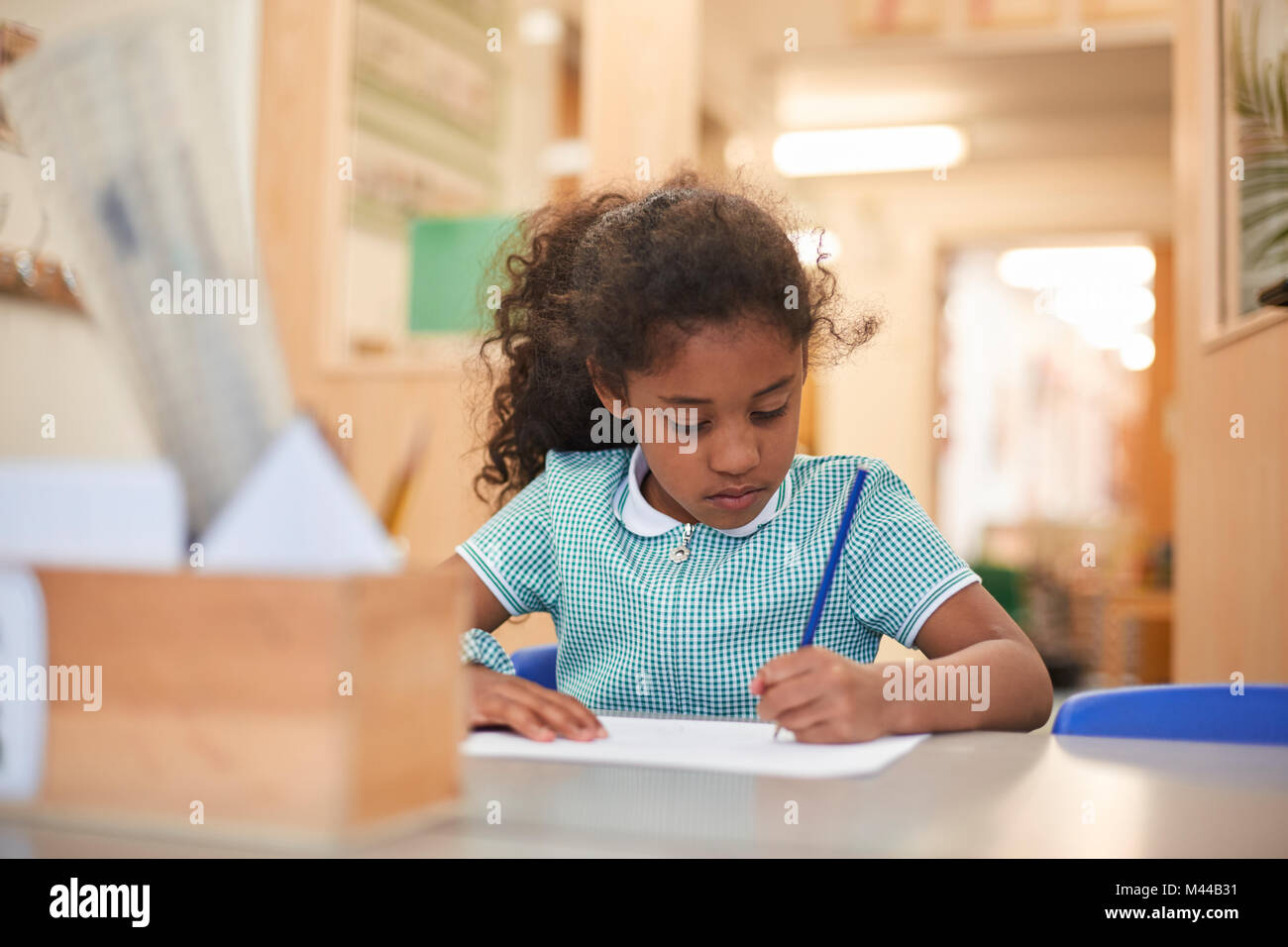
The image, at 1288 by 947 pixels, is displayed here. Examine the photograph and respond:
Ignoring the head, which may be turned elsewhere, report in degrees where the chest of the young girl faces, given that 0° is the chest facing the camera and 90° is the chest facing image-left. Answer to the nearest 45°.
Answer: approximately 0°

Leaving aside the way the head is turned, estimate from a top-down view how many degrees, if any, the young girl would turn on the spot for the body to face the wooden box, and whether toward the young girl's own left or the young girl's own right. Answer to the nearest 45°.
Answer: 0° — they already face it

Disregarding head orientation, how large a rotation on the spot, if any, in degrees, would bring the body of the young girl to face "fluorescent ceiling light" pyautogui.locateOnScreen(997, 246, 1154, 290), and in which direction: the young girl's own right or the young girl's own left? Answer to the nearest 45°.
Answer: approximately 180°

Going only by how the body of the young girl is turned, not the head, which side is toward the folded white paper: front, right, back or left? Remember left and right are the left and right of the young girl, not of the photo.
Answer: front

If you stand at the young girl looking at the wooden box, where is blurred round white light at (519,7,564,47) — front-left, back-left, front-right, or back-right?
back-right

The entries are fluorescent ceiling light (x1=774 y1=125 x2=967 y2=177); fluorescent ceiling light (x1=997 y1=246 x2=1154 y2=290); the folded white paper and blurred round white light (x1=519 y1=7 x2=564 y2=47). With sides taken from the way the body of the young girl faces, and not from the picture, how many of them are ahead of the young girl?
1

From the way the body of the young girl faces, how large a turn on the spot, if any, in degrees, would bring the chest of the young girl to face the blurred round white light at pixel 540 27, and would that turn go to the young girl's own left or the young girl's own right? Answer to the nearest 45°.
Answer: approximately 180°

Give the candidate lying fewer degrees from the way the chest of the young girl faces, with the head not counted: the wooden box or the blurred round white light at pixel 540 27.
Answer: the wooden box

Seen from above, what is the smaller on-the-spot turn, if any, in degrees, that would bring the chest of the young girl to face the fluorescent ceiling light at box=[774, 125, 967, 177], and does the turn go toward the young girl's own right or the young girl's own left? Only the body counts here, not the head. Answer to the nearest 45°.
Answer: approximately 180°
